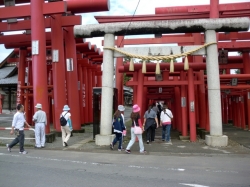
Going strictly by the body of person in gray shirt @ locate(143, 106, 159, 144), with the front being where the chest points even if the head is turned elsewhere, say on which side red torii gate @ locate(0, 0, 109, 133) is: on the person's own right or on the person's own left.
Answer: on the person's own left

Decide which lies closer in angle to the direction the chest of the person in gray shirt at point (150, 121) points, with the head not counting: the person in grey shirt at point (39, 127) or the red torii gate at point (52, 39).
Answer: the red torii gate

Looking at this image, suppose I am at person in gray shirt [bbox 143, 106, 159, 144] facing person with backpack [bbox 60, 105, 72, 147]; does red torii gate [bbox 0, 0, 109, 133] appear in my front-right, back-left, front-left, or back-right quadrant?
front-right

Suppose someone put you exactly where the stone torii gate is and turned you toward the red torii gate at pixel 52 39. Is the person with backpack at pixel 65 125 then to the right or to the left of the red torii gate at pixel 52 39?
left

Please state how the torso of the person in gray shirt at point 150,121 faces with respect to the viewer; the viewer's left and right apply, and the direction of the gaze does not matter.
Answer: facing away from the viewer

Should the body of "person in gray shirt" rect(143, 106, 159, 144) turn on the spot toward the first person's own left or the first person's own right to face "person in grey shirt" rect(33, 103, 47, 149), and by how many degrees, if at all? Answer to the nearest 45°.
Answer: approximately 135° to the first person's own left

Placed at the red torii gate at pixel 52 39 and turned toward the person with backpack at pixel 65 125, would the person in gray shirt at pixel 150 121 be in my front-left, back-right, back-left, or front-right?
front-left

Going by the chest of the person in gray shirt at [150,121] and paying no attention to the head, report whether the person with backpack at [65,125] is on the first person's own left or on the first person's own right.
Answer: on the first person's own left
